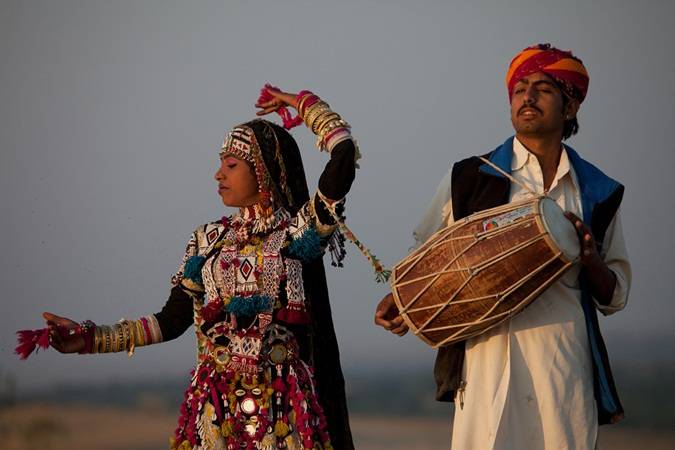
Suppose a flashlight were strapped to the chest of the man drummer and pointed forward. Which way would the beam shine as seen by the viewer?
toward the camera

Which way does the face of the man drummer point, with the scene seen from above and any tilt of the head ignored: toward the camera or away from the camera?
toward the camera
